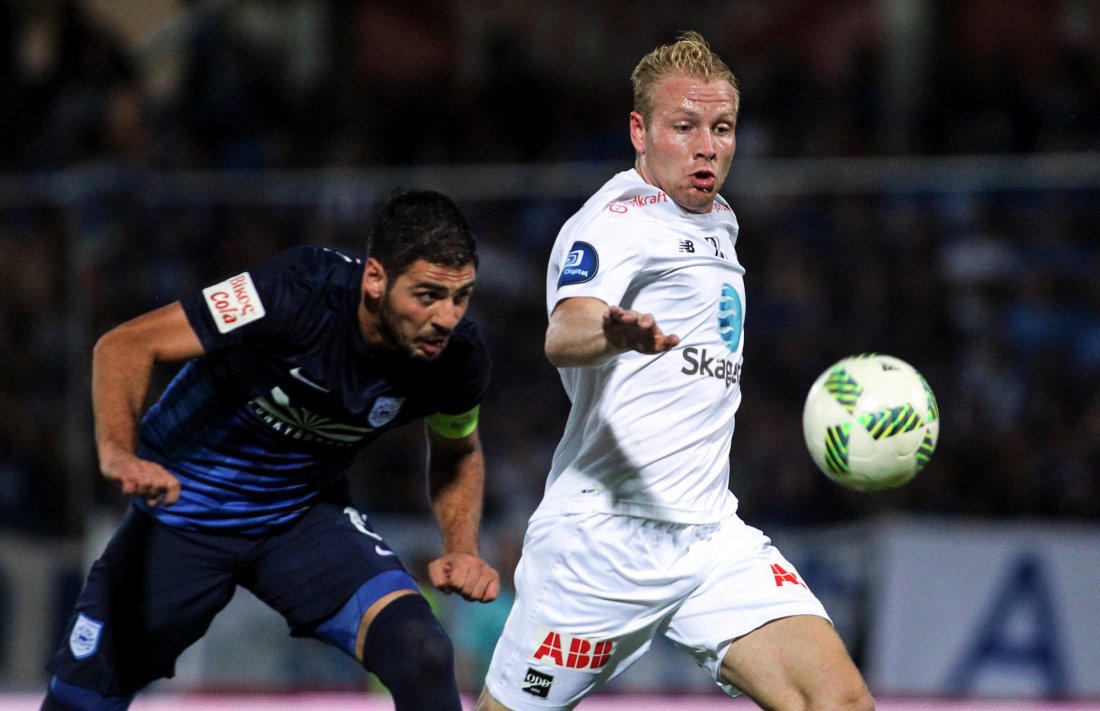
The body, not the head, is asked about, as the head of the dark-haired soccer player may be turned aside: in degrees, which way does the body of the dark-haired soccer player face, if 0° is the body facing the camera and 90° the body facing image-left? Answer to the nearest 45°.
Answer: approximately 315°

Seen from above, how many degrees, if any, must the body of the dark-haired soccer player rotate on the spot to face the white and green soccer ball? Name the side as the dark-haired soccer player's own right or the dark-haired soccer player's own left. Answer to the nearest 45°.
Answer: approximately 45° to the dark-haired soccer player's own left

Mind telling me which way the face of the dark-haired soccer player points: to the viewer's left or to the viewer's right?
to the viewer's right
